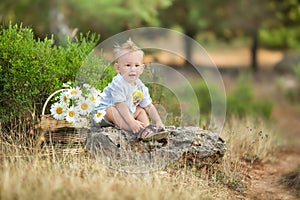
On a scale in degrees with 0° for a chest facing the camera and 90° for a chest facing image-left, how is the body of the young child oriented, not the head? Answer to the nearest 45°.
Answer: approximately 315°

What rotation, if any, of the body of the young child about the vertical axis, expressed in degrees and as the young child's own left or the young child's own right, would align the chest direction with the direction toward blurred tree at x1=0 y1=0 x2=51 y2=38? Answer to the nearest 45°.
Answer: approximately 135° to the young child's own left

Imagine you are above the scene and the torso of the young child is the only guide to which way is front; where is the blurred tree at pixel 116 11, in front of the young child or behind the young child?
behind

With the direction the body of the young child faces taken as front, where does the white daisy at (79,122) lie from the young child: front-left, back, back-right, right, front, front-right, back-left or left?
back-right
